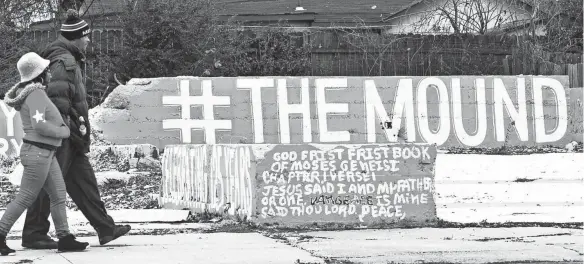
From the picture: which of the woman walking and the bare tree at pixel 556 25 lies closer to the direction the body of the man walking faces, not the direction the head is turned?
the bare tree

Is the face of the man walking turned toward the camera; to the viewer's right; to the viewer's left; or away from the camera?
to the viewer's right

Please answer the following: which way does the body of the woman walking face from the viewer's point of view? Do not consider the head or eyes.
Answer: to the viewer's right

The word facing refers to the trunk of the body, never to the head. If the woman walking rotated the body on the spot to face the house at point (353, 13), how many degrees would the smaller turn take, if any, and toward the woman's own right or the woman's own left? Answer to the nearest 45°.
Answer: approximately 45° to the woman's own left

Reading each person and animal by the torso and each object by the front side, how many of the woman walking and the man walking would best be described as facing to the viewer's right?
2

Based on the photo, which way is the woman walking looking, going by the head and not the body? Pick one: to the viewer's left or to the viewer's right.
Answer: to the viewer's right

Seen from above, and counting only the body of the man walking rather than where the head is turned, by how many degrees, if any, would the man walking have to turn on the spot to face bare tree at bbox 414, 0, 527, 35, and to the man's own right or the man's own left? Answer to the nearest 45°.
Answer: approximately 45° to the man's own left

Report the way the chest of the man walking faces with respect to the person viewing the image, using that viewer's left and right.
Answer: facing to the right of the viewer

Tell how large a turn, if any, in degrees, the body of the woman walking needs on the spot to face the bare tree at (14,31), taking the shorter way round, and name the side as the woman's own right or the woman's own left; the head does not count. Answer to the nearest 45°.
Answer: approximately 90° to the woman's own left
